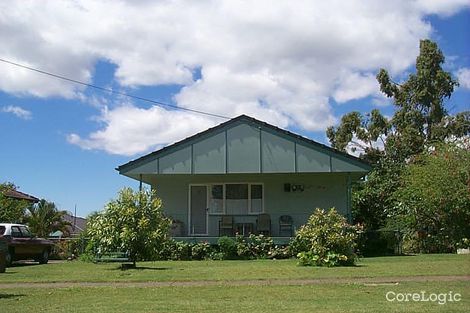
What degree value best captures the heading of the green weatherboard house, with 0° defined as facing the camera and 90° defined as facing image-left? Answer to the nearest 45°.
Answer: approximately 0°

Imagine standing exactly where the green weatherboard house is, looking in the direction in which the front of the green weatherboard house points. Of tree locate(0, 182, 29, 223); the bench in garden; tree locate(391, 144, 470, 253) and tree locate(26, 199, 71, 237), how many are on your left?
1

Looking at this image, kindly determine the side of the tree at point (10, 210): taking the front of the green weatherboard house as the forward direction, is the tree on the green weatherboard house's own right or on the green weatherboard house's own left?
on the green weatherboard house's own right

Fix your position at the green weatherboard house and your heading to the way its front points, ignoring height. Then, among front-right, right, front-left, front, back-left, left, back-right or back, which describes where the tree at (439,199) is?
left

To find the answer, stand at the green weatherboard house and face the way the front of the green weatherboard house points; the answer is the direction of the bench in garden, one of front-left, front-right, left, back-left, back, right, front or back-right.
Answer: front-right

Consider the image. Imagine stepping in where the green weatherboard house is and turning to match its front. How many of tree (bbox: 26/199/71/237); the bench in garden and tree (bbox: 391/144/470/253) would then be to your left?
1

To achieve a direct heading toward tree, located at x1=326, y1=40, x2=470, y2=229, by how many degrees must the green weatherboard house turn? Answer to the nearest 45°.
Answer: approximately 135° to its left

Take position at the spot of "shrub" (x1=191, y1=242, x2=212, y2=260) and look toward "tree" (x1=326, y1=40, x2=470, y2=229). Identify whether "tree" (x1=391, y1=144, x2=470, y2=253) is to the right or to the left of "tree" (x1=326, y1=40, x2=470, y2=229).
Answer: right

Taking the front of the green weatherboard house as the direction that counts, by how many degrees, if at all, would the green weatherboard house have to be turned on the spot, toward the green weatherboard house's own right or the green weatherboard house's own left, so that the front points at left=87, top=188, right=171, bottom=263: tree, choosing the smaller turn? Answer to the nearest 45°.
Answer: approximately 45° to the green weatherboard house's own right
